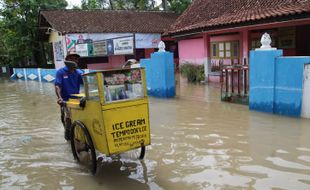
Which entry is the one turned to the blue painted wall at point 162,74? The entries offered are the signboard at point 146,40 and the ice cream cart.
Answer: the signboard

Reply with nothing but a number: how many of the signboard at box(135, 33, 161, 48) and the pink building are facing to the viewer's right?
0

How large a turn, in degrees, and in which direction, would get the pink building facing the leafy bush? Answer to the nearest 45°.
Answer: approximately 90° to its right

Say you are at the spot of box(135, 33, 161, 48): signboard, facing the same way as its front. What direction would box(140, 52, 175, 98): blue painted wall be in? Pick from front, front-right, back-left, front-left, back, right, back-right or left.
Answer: front

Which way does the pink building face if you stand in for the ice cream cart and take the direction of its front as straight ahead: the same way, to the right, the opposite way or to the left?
to the right

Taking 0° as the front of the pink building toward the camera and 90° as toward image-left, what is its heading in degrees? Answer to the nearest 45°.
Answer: approximately 45°

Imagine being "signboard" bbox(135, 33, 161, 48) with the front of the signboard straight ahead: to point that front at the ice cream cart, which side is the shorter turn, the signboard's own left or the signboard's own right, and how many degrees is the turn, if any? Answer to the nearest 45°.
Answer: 0° — it already faces it

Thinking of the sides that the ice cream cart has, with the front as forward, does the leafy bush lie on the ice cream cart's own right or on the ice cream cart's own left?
on the ice cream cart's own left

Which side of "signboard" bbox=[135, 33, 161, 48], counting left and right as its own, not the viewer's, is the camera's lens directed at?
front

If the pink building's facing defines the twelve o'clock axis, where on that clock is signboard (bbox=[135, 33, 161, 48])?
The signboard is roughly at 3 o'clock from the pink building.

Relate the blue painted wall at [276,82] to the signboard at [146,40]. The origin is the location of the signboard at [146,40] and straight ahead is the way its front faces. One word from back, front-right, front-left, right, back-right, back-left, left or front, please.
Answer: front

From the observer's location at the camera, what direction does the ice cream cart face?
facing the viewer and to the right of the viewer

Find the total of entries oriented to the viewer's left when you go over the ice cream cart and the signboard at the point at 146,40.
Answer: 0
